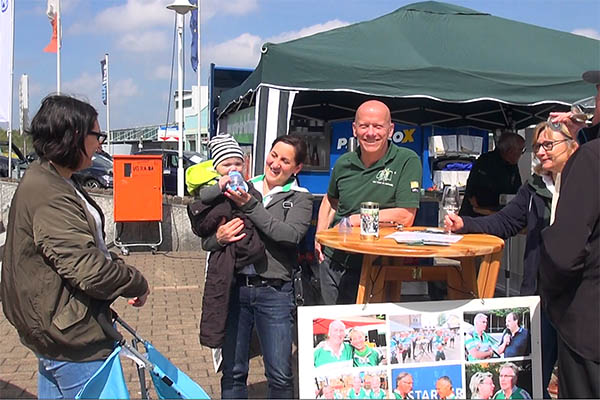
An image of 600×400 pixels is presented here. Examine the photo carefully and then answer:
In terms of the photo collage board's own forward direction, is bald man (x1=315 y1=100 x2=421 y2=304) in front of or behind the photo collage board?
behind

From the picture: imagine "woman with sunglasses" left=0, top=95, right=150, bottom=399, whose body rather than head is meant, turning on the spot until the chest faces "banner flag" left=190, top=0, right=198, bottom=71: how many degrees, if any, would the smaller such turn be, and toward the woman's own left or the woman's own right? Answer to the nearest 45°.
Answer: approximately 90° to the woman's own left

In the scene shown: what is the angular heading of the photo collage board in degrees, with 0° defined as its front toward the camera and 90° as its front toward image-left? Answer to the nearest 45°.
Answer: approximately 0°

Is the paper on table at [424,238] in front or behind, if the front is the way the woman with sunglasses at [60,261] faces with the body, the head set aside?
in front

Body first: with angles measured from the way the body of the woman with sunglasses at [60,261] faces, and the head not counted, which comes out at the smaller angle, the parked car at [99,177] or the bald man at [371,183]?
the bald man

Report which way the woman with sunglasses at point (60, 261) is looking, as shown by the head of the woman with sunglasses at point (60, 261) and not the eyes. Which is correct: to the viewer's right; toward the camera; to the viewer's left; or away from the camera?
to the viewer's right

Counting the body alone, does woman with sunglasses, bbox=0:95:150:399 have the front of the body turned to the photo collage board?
yes

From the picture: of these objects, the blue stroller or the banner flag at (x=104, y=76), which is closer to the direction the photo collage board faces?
the blue stroller

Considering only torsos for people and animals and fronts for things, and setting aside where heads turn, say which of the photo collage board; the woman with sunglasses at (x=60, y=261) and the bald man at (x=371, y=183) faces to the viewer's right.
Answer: the woman with sunglasses

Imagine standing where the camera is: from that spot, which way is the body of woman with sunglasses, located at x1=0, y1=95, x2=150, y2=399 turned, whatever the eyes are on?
to the viewer's right

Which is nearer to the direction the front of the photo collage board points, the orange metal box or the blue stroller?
the blue stroller
